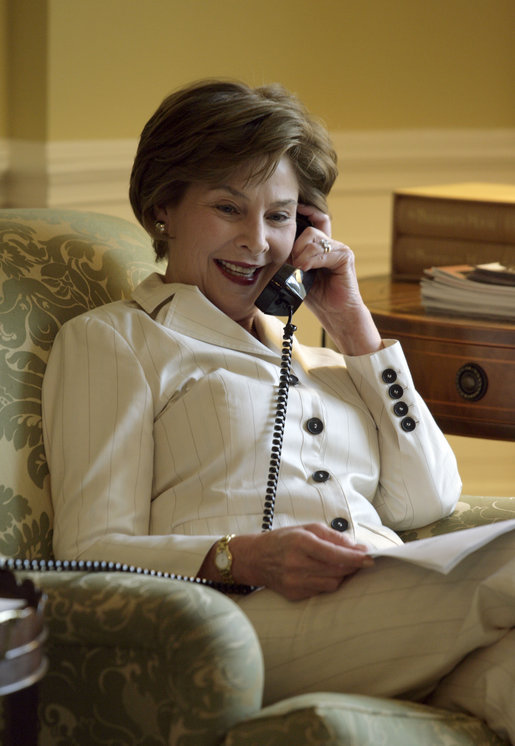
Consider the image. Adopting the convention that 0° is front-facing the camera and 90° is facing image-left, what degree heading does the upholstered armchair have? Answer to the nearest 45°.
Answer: approximately 315°

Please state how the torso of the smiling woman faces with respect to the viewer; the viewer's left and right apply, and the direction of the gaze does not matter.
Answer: facing the viewer and to the right of the viewer

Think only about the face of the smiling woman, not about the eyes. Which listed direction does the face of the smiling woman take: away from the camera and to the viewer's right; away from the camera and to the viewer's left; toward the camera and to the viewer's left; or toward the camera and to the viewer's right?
toward the camera and to the viewer's right

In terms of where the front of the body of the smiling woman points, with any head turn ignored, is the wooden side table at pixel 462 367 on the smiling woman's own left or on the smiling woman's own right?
on the smiling woman's own left

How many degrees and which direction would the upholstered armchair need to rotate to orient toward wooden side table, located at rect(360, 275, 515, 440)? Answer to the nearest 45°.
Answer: approximately 90° to its left
